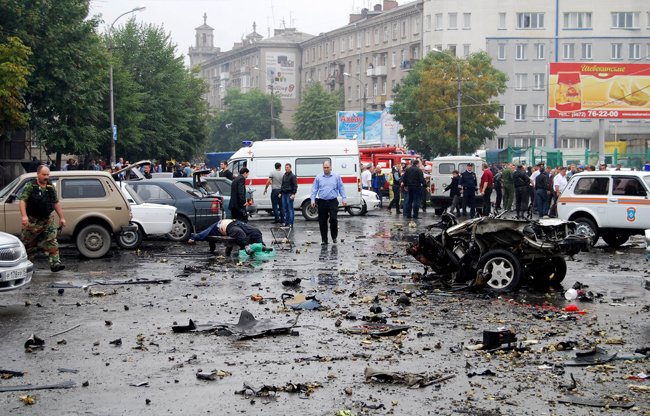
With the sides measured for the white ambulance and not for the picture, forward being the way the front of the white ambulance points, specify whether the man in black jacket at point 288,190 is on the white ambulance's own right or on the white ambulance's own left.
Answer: on the white ambulance's own left

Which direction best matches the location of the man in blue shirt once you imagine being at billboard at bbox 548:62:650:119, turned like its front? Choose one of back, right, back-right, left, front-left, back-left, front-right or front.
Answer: front

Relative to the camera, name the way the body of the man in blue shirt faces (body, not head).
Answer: toward the camera

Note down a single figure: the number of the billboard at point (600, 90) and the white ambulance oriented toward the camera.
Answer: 1

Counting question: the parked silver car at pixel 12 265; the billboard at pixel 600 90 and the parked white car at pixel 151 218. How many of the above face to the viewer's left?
1

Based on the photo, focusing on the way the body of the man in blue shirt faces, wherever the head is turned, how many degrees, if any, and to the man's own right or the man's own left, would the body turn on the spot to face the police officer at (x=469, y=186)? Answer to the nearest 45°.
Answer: approximately 135° to the man's own left

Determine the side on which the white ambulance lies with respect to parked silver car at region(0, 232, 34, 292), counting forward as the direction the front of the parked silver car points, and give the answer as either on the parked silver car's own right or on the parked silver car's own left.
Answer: on the parked silver car's own left

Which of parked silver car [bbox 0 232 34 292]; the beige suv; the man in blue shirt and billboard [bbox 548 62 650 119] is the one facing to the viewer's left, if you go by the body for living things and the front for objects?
the beige suv

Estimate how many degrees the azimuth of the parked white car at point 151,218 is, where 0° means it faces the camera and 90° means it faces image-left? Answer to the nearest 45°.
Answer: approximately 90°

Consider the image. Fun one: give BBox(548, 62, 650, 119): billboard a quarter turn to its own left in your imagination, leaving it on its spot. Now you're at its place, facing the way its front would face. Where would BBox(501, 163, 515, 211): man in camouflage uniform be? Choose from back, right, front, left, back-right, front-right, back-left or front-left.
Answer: right

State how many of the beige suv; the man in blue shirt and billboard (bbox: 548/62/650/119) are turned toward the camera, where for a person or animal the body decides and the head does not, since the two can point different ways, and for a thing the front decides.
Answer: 2

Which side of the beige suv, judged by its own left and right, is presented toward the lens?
left

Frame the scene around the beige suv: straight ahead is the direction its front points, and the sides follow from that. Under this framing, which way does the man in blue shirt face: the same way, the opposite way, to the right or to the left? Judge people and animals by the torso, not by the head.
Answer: to the left

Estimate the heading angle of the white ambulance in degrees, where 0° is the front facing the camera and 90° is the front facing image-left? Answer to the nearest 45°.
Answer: approximately 90°
